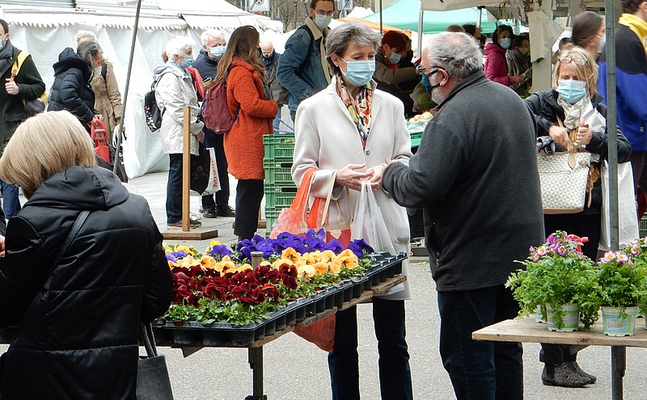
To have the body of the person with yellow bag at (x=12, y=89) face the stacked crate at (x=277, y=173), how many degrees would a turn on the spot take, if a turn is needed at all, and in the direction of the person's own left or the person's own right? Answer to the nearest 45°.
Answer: approximately 45° to the person's own left

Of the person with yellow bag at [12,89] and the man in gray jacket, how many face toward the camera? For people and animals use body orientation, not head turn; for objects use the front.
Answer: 1

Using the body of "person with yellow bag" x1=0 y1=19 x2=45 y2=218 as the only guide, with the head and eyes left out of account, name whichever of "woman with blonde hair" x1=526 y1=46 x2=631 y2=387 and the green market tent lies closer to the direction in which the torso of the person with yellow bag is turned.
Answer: the woman with blonde hair

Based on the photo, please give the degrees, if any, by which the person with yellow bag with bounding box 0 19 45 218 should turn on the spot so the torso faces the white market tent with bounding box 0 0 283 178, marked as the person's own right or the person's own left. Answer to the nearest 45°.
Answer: approximately 180°

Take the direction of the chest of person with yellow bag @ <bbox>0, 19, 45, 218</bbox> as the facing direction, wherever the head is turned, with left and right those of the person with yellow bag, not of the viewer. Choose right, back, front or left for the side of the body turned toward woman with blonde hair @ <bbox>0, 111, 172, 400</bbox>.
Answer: front

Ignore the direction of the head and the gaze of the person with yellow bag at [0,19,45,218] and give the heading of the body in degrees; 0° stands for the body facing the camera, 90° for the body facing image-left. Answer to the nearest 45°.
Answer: approximately 0°

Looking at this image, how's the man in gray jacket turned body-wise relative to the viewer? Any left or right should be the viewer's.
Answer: facing away from the viewer and to the left of the viewer

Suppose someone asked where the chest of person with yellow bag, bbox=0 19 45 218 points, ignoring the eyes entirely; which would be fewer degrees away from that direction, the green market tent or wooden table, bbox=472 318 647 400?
the wooden table

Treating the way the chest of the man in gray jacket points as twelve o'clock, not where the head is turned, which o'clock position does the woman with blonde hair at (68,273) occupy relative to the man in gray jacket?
The woman with blonde hair is roughly at 9 o'clock from the man in gray jacket.

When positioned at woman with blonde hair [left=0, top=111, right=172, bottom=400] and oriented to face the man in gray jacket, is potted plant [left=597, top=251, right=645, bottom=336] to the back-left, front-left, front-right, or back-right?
front-right

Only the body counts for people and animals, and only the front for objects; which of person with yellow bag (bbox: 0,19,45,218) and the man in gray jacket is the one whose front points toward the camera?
the person with yellow bag

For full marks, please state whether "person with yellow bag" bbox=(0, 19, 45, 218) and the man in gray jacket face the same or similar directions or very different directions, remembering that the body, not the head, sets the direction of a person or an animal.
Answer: very different directions

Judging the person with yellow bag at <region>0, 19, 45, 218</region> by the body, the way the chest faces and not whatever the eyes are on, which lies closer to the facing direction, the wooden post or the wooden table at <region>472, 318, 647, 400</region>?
the wooden table

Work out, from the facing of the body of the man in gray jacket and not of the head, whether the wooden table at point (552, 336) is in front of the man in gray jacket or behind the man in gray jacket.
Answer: behind
